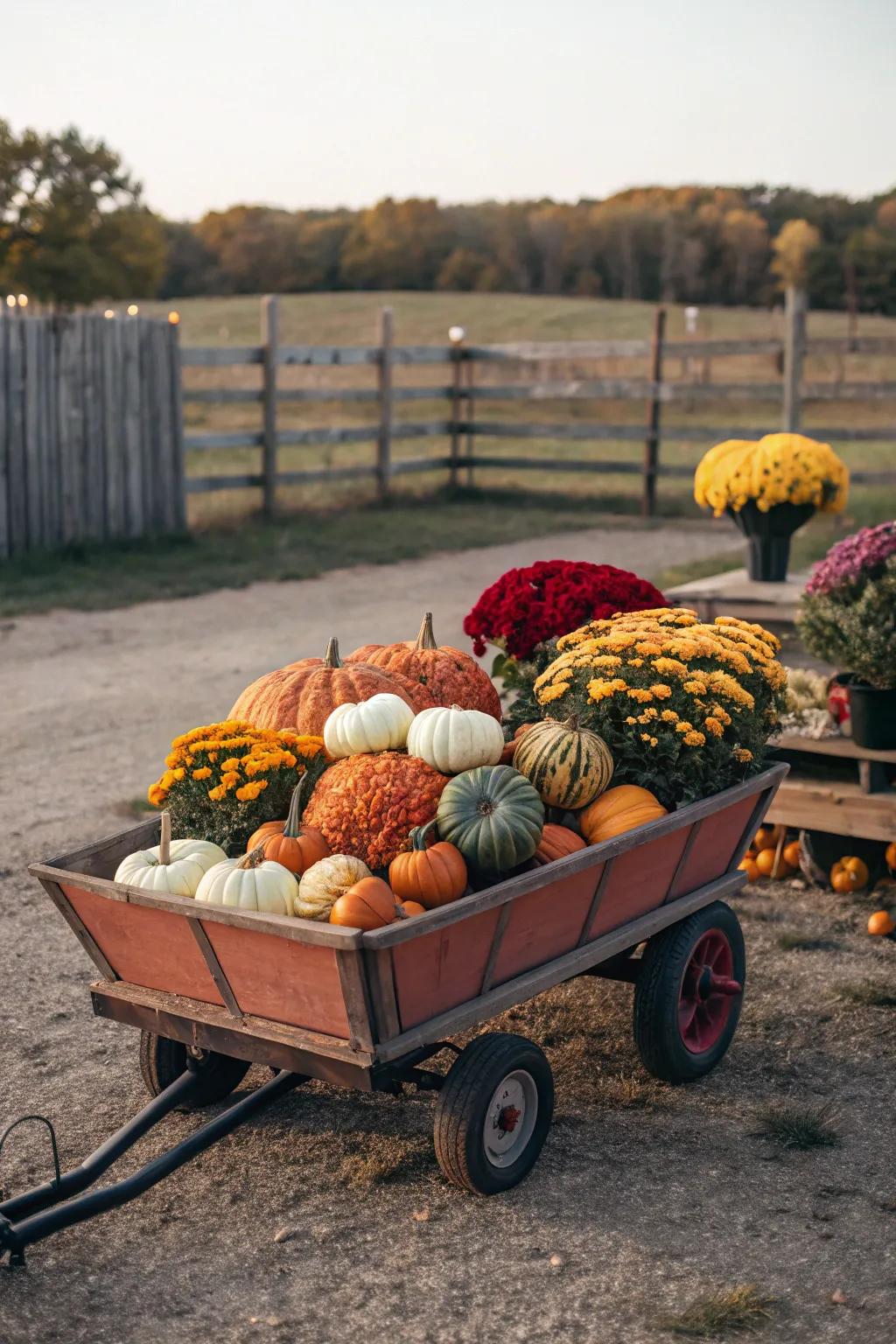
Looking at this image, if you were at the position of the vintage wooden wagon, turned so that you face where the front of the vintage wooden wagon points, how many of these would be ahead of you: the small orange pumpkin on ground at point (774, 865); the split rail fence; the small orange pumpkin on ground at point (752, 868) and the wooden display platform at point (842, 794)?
0

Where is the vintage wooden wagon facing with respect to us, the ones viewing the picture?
facing the viewer and to the left of the viewer

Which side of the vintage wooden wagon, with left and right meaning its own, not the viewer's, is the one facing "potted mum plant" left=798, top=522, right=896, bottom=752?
back

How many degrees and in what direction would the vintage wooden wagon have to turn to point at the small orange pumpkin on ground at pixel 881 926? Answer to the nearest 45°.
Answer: approximately 180°

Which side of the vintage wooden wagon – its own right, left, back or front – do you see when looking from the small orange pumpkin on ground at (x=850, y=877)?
back

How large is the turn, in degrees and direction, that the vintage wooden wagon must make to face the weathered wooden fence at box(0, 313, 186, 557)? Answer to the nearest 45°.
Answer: approximately 135° to its right

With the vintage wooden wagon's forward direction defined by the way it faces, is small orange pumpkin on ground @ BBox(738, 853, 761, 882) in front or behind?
behind

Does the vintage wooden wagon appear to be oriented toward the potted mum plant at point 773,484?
no

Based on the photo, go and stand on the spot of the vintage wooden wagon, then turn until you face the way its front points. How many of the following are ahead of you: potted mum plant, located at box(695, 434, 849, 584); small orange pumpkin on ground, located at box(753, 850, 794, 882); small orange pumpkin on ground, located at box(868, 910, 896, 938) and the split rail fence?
0

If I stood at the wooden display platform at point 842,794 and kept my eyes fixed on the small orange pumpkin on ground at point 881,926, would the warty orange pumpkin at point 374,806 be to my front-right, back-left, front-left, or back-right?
front-right

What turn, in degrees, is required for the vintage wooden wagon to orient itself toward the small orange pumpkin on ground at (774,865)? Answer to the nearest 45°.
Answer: approximately 180°
